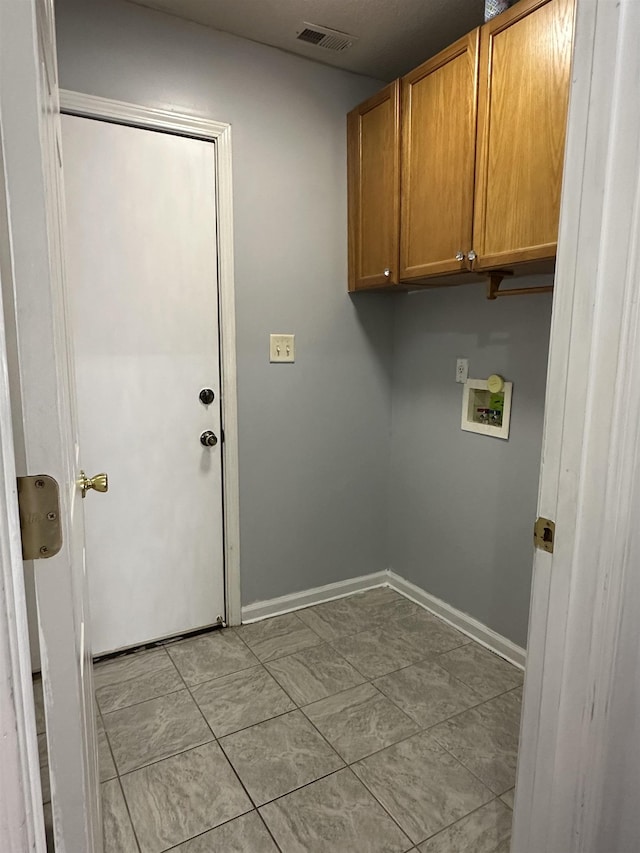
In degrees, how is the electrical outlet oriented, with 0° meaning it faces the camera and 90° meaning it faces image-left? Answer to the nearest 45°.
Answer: approximately 45°

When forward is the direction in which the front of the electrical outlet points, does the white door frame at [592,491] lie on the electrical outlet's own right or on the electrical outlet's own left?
on the electrical outlet's own left

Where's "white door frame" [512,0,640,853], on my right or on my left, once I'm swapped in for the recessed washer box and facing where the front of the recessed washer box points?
on my left

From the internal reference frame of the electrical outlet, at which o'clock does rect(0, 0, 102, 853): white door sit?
The white door is roughly at 11 o'clock from the electrical outlet.

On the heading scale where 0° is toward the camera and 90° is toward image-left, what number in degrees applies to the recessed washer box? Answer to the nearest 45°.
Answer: approximately 45°

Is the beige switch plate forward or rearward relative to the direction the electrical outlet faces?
forward

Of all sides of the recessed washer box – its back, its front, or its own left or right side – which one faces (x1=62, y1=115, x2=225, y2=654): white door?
front

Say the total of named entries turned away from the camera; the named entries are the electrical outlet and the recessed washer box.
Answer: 0
